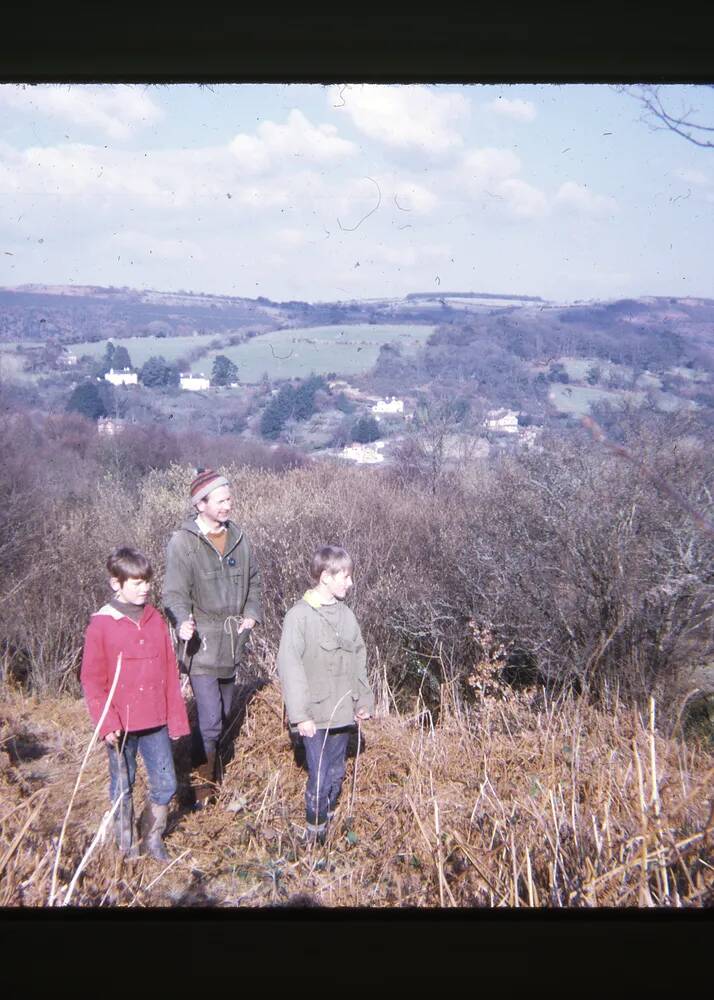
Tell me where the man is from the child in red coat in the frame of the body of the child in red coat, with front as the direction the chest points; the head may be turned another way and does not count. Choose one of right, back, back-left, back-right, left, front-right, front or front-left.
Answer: left

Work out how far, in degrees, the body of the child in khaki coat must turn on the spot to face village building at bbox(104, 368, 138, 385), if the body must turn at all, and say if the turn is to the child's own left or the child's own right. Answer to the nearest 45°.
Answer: approximately 180°

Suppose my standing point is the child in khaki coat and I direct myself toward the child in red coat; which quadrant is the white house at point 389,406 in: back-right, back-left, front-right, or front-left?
back-right

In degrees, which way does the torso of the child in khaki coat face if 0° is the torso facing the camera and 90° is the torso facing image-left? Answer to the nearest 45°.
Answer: approximately 315°

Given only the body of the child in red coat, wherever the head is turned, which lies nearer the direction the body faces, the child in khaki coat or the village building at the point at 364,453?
the child in khaki coat

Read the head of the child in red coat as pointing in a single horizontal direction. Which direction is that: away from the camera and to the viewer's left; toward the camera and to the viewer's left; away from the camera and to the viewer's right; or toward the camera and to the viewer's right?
toward the camera and to the viewer's right

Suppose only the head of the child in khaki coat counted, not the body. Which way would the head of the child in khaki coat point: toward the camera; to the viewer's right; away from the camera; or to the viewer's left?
to the viewer's right

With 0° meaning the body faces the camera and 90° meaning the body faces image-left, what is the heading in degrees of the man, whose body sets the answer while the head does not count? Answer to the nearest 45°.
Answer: approximately 315°

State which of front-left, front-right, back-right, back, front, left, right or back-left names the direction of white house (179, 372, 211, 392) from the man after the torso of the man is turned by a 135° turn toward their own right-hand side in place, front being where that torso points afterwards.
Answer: right
